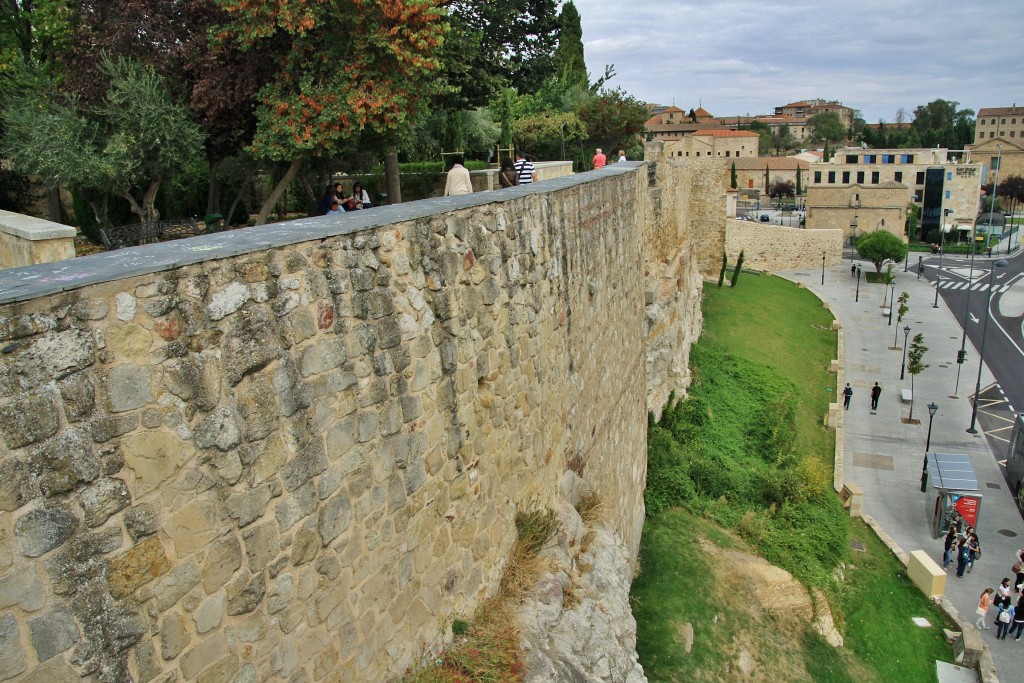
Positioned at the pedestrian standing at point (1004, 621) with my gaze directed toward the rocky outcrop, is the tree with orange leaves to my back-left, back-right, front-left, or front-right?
front-right

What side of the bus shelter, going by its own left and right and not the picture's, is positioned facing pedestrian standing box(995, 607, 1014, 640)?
right

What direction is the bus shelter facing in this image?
to the viewer's right

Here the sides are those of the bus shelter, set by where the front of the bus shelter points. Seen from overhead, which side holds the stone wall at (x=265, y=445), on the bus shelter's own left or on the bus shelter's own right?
on the bus shelter's own right

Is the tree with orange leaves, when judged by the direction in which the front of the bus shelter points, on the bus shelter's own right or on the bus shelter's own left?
on the bus shelter's own right

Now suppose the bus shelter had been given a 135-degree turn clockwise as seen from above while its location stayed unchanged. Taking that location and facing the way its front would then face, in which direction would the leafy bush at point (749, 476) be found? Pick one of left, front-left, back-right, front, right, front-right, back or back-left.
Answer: front

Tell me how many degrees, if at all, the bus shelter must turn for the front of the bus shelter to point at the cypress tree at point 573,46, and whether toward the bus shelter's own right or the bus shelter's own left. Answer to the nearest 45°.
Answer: approximately 135° to the bus shelter's own left

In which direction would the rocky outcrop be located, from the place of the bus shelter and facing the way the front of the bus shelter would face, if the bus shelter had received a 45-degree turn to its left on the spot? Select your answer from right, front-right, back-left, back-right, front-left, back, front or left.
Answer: back-right
